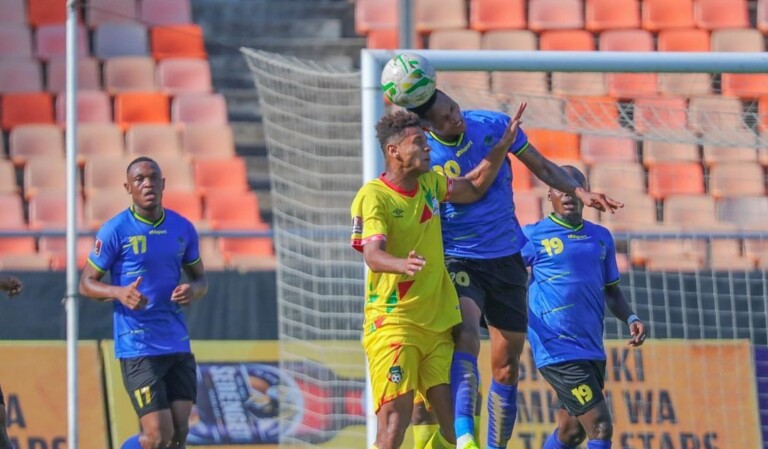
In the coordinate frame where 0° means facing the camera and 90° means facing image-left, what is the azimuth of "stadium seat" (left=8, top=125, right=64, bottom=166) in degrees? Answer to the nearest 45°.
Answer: approximately 0°

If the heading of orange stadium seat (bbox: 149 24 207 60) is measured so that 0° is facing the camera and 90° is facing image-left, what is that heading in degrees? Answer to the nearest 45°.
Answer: approximately 0°

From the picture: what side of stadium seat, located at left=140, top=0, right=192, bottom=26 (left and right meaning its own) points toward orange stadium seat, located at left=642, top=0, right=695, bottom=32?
left

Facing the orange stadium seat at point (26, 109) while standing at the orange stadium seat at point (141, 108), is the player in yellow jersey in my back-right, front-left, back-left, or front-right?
back-left

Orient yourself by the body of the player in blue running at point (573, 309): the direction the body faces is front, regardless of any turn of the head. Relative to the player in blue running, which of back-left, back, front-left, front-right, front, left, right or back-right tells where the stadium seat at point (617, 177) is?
back

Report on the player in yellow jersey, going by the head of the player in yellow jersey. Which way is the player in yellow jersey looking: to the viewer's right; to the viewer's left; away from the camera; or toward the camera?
to the viewer's right
